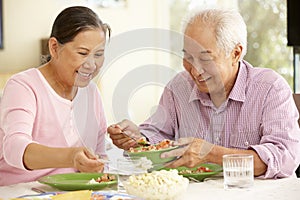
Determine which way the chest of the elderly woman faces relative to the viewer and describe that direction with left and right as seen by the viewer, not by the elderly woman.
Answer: facing the viewer and to the right of the viewer

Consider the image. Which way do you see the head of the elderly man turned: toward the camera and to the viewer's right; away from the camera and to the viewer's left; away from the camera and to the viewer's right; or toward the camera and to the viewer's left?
toward the camera and to the viewer's left

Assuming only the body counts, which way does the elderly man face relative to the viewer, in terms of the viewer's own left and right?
facing the viewer and to the left of the viewer

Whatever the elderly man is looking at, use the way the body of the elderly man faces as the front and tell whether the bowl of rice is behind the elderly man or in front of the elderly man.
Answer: in front

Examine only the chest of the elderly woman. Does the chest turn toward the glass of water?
yes

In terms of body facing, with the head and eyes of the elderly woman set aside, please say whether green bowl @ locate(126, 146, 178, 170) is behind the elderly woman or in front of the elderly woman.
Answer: in front

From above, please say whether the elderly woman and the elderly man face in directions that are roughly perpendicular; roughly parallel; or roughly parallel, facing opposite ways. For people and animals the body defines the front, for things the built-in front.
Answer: roughly perpendicular

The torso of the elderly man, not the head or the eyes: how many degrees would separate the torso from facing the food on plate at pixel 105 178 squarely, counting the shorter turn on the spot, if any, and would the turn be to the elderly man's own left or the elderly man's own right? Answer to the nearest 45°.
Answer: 0° — they already face it

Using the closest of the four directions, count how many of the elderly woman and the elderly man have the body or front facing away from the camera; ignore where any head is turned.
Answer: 0
